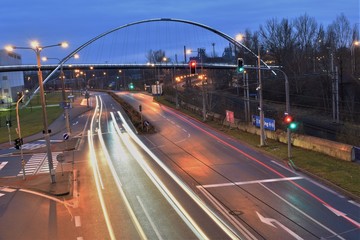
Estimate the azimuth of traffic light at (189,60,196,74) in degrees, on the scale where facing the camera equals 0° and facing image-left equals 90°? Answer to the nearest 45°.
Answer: approximately 0°
